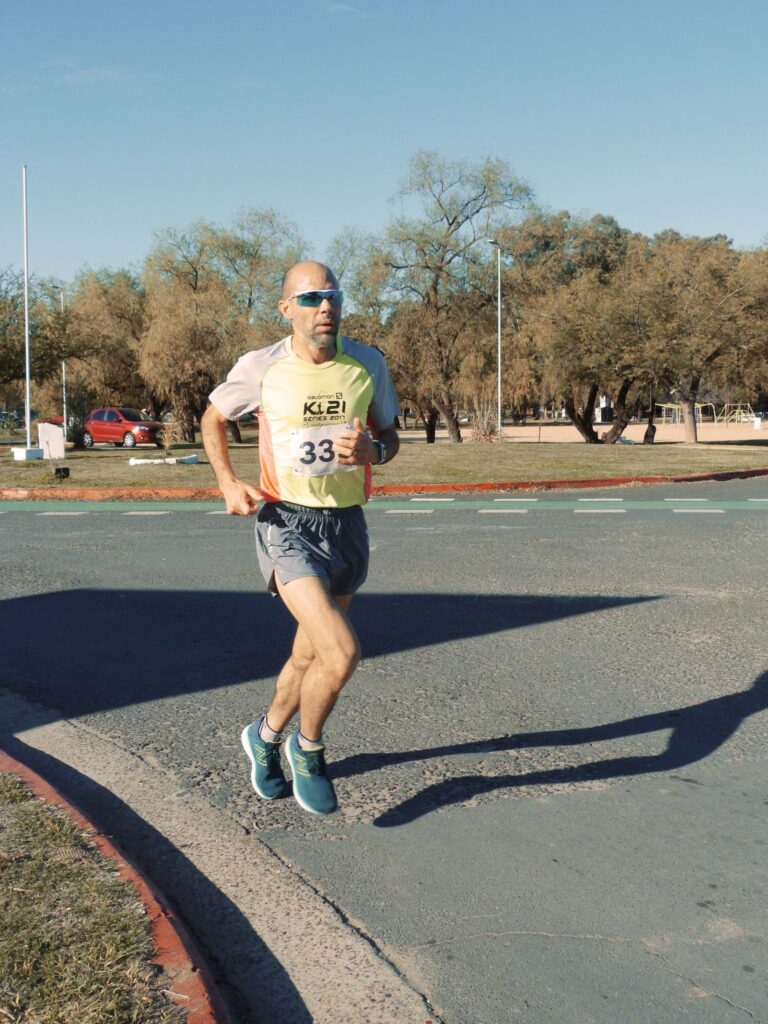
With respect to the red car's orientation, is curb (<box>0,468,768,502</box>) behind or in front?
in front

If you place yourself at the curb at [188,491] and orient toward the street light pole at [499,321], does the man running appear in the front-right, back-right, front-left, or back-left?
back-right

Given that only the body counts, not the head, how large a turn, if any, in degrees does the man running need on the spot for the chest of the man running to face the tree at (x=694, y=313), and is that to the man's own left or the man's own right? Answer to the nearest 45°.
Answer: approximately 135° to the man's own left

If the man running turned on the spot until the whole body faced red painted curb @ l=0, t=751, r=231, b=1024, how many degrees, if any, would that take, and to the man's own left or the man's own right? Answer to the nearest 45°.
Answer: approximately 45° to the man's own right

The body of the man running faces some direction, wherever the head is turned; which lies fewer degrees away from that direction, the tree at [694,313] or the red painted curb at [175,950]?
the red painted curb

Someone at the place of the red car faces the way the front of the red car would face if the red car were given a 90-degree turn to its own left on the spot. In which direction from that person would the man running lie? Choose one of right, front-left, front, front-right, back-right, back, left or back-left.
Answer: back-right

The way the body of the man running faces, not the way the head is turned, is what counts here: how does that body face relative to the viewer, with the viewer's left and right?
facing the viewer and to the right of the viewer
